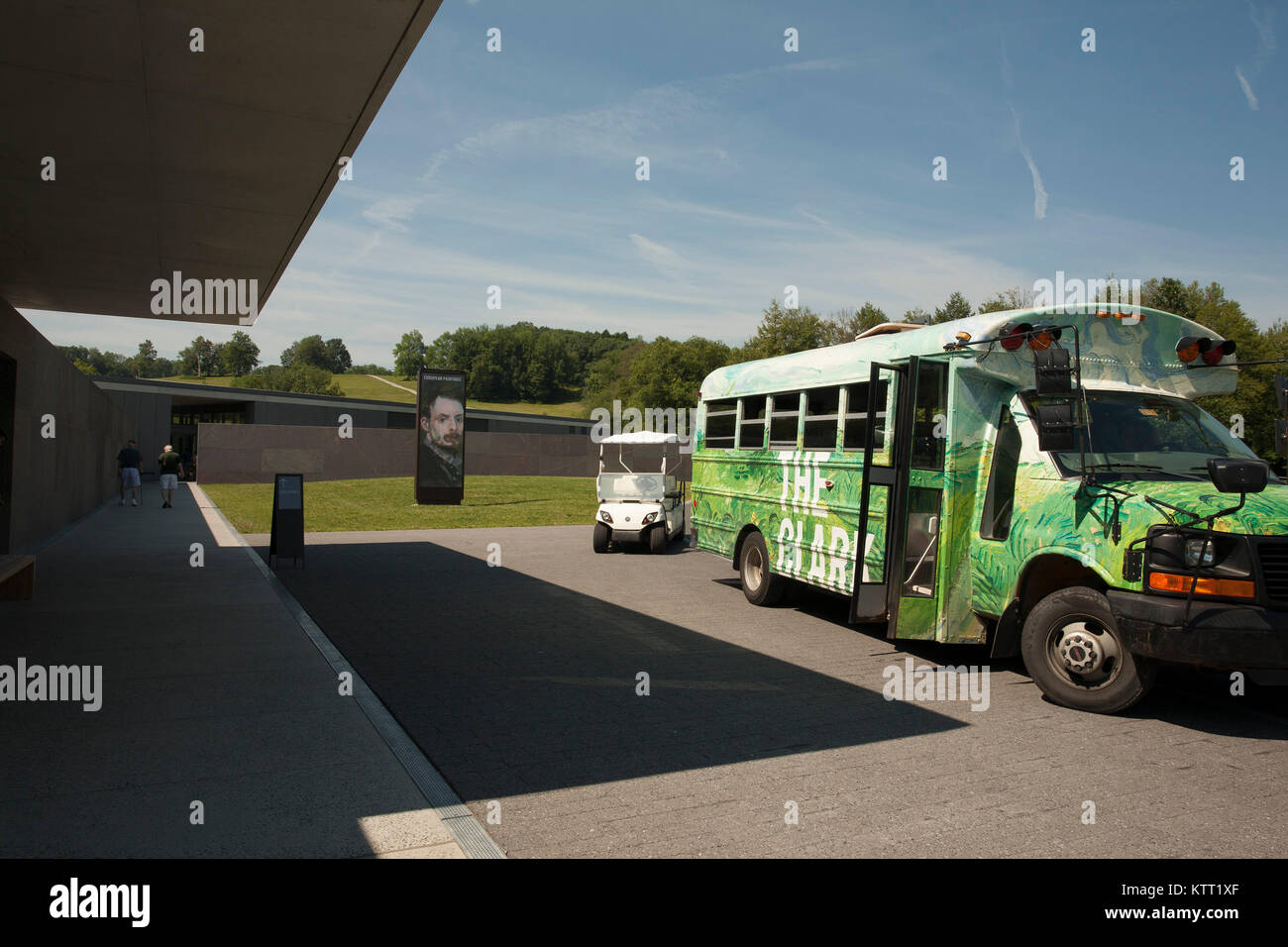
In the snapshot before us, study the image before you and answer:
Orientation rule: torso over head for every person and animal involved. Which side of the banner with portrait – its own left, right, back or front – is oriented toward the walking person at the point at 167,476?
right

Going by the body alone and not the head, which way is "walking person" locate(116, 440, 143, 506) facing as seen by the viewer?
away from the camera

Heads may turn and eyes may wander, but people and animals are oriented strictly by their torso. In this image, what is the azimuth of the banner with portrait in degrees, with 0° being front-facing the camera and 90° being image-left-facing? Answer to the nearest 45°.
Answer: approximately 0°

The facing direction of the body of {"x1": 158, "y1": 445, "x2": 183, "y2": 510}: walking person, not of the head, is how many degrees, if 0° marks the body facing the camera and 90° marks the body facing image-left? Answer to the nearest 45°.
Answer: approximately 180°

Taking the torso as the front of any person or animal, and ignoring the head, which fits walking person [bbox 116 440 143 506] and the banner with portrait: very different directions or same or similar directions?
very different directions
